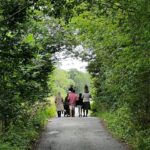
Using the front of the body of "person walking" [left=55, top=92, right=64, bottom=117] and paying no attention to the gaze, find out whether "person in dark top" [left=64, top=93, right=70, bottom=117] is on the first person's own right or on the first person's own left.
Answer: on the first person's own right

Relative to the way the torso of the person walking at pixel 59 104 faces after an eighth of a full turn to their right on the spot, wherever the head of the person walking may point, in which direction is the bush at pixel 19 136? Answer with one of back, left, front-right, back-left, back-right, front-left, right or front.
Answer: back-right

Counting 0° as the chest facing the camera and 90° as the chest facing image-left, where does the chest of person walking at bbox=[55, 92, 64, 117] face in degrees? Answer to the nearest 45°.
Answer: approximately 180°

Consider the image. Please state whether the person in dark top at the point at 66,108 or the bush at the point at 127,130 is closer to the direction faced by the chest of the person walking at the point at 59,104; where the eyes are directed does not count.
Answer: the person in dark top

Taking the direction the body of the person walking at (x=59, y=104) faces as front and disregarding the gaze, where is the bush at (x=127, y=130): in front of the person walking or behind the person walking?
behind
